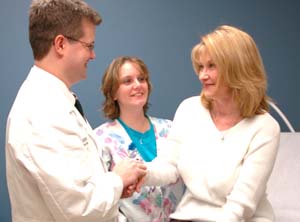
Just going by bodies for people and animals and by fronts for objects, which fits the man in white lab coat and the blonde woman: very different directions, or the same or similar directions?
very different directions

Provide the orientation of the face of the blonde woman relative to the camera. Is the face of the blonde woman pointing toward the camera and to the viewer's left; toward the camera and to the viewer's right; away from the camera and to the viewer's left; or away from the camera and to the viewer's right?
toward the camera and to the viewer's left

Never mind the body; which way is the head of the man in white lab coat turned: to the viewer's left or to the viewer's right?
to the viewer's right

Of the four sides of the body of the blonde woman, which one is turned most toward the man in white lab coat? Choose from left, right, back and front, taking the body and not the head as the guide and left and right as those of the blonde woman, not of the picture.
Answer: front

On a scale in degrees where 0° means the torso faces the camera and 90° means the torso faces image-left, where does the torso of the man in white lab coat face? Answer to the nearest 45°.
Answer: approximately 270°

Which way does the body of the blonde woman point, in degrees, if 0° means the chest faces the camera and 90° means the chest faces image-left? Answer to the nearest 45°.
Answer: approximately 45°

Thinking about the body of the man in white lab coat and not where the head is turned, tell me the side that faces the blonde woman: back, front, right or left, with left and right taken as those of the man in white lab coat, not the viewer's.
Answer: front

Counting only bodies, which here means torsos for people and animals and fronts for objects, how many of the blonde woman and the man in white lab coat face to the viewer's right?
1
